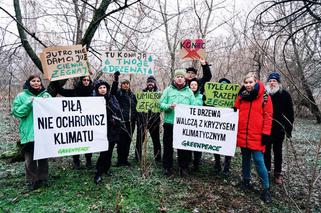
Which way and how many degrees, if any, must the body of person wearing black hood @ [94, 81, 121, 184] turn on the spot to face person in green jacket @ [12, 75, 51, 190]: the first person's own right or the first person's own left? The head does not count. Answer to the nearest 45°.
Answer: approximately 45° to the first person's own right

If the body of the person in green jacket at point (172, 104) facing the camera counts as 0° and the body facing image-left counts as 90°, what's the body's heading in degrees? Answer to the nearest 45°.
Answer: approximately 0°

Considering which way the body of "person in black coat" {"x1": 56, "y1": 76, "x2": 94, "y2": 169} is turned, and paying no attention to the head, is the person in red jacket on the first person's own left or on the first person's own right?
on the first person's own left

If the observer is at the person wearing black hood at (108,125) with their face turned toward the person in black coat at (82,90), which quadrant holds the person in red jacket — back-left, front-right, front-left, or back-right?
back-right

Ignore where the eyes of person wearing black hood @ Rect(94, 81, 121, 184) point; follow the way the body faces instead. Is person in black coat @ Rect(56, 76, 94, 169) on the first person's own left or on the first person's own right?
on the first person's own right

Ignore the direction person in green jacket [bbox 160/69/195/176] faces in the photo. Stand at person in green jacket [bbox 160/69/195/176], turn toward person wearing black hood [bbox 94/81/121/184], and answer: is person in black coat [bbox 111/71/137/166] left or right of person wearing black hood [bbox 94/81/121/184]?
right

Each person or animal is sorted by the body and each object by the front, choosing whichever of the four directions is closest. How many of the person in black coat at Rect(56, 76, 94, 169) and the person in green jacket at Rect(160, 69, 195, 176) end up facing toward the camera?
2
